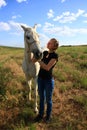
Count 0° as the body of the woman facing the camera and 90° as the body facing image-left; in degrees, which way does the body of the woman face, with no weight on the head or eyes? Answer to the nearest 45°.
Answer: approximately 45°
